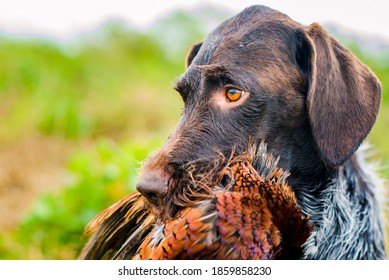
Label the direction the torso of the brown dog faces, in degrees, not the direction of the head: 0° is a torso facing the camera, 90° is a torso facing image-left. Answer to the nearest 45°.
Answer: approximately 45°
